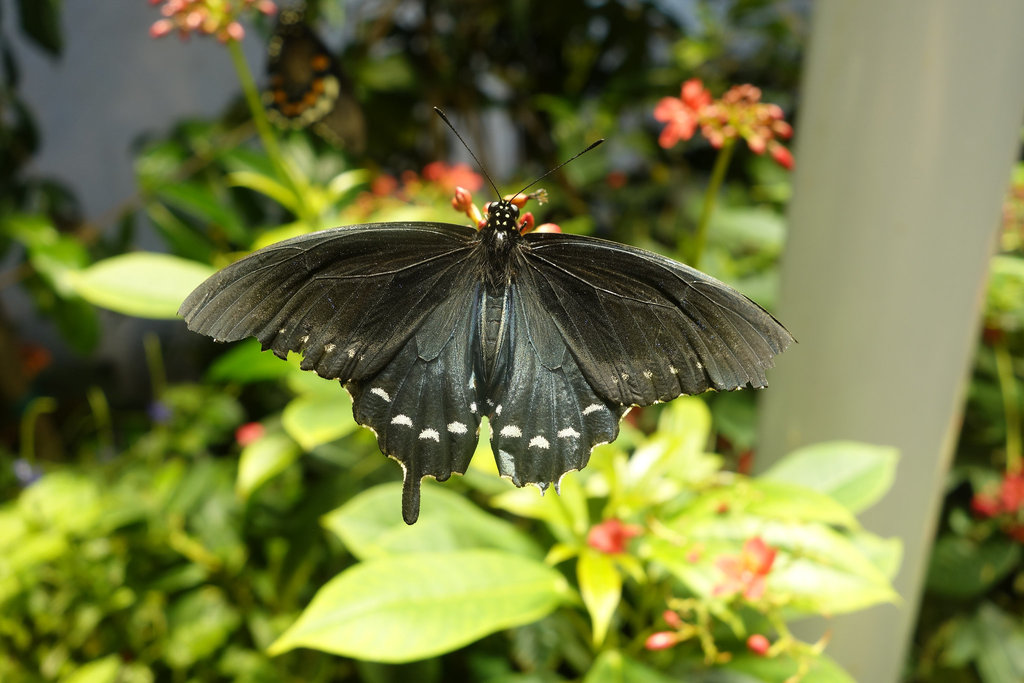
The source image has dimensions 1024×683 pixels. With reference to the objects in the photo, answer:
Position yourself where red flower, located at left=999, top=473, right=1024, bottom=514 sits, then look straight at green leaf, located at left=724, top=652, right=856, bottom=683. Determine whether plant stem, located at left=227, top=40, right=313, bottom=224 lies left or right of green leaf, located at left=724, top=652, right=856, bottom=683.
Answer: right

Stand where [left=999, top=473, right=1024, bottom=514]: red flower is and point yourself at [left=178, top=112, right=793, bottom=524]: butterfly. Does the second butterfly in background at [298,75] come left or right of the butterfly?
right

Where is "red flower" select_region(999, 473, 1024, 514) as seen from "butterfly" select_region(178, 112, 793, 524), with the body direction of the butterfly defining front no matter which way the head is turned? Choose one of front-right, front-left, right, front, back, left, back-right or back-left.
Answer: front-right

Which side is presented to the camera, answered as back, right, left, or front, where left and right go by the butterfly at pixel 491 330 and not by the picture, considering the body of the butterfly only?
back
